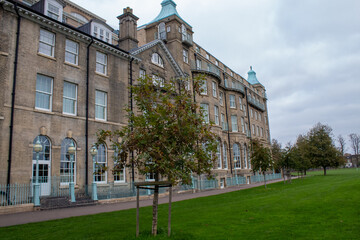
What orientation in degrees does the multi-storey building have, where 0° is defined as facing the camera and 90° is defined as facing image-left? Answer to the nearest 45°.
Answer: approximately 315°

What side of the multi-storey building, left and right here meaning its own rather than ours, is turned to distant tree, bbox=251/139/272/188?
left

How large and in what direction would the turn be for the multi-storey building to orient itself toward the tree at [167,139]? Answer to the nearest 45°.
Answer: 0° — it already faces it

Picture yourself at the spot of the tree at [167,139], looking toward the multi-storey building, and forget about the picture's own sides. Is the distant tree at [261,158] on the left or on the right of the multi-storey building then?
right

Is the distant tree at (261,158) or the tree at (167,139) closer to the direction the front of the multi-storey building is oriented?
the tree
